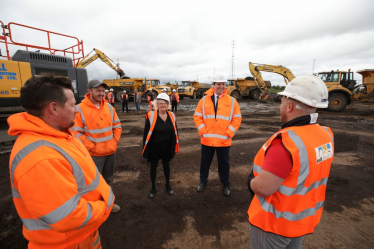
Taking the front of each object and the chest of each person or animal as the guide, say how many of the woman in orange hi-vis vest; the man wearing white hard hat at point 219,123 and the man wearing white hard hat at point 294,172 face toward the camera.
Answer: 2

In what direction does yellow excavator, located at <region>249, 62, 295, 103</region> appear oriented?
to the viewer's left

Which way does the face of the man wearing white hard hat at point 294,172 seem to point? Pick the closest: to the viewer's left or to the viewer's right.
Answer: to the viewer's left

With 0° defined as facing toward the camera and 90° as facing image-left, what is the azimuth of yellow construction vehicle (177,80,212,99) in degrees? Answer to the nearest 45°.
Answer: approximately 45°

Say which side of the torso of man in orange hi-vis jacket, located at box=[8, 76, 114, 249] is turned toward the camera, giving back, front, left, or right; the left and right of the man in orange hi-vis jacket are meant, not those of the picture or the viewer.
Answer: right

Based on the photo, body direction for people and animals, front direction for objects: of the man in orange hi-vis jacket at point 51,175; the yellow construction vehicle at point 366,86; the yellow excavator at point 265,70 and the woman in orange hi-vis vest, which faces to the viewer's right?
the man in orange hi-vis jacket

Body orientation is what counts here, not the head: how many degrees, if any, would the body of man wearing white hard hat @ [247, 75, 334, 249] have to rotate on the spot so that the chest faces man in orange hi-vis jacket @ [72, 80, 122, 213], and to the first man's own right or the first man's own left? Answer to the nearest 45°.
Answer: approximately 45° to the first man's own left

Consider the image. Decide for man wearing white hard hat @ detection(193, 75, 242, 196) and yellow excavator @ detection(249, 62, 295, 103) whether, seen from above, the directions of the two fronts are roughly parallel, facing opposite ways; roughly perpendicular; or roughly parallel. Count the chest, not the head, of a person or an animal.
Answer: roughly perpendicular

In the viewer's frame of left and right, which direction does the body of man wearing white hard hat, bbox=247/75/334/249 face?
facing away from the viewer and to the left of the viewer

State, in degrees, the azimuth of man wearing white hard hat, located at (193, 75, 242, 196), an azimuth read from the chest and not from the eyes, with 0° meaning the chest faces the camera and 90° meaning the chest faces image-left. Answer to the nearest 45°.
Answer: approximately 0°

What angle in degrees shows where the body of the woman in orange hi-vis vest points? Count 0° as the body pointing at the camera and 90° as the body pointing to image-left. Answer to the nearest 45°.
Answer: approximately 0°

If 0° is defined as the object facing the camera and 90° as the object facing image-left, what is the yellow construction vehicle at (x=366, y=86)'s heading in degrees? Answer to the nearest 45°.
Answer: approximately 90°
